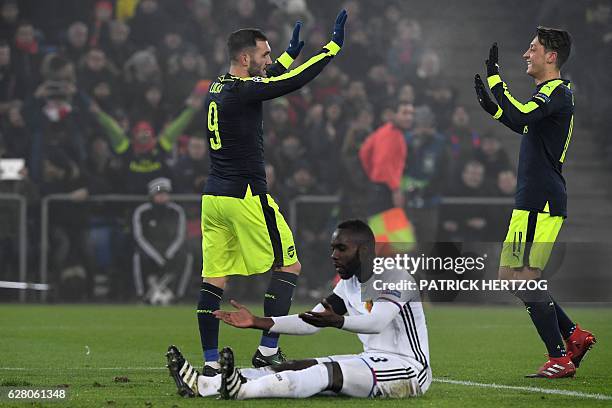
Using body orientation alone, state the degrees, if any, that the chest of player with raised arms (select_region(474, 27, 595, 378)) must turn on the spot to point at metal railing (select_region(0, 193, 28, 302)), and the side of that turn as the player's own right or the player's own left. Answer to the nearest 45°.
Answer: approximately 45° to the player's own right

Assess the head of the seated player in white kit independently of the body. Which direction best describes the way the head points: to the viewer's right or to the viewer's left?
to the viewer's left

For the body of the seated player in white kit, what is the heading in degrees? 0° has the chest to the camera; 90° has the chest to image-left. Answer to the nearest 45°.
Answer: approximately 90°

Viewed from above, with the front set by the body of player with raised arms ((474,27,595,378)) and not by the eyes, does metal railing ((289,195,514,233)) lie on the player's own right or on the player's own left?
on the player's own right

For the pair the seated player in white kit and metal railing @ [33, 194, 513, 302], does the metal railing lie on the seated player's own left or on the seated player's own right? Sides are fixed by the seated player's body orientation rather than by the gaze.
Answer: on the seated player's own right

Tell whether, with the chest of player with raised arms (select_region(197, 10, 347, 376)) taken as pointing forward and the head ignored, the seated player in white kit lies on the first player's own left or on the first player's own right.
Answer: on the first player's own right

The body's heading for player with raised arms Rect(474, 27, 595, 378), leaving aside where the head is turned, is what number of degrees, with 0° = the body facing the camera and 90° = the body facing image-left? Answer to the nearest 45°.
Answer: approximately 90°

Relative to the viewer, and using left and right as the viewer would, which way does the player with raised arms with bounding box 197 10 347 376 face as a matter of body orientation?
facing away from the viewer and to the right of the viewer

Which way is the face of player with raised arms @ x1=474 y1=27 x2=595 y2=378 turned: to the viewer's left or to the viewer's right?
to the viewer's left

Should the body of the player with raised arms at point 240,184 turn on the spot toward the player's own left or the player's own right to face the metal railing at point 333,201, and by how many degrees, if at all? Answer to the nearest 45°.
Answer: approximately 45° to the player's own left

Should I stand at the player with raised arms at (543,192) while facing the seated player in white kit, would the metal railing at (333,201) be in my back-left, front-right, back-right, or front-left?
back-right

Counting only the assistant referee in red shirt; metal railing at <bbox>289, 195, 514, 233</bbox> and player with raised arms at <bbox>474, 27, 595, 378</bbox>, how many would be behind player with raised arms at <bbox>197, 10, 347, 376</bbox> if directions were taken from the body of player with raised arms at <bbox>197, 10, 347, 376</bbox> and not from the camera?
0
